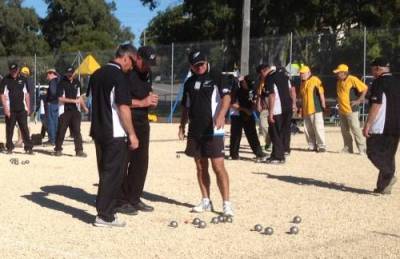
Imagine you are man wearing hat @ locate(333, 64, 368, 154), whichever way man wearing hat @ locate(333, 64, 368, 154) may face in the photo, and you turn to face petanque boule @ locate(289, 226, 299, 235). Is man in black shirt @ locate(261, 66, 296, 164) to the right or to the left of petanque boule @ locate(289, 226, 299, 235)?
right

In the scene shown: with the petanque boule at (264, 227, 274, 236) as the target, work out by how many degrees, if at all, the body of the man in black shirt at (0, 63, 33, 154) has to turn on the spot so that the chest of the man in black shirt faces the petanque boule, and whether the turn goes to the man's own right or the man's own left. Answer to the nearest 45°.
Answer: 0° — they already face it

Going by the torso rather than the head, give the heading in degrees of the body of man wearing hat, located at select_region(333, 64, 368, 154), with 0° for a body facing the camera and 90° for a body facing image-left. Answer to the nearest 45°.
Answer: approximately 45°

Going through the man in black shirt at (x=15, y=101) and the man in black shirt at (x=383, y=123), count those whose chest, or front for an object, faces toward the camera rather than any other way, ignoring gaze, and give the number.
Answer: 1

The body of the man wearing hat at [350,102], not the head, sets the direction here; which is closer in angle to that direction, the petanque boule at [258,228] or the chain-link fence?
the petanque boule

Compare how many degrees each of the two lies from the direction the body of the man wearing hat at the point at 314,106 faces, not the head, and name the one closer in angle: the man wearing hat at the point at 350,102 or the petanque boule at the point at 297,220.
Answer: the petanque boule

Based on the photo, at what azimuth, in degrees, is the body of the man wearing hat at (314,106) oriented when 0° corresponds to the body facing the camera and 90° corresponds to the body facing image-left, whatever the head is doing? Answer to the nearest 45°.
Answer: approximately 45°

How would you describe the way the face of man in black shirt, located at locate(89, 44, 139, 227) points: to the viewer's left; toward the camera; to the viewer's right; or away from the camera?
to the viewer's right

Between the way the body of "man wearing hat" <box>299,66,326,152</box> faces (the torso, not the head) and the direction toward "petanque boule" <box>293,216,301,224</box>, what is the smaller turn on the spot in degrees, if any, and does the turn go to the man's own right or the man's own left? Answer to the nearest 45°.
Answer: approximately 45° to the man's own left
